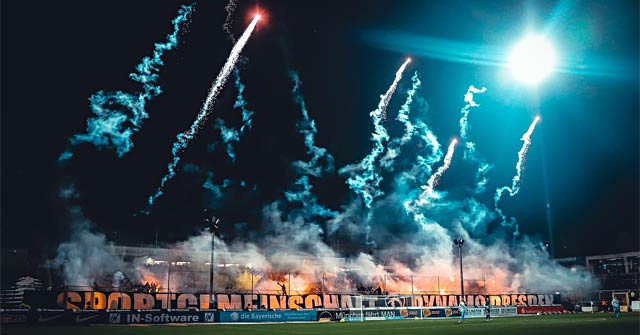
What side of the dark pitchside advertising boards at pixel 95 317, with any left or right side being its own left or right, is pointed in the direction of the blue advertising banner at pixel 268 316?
left

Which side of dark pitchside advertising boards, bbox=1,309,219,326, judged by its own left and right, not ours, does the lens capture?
front

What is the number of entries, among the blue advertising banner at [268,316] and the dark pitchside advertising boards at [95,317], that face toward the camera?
2

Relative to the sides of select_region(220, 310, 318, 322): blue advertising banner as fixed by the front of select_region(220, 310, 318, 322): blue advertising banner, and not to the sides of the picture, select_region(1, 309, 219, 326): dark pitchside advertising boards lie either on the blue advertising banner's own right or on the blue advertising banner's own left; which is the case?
on the blue advertising banner's own right
